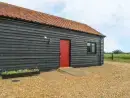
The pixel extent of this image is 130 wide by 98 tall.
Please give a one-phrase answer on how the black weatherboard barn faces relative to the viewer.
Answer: facing the viewer and to the right of the viewer
